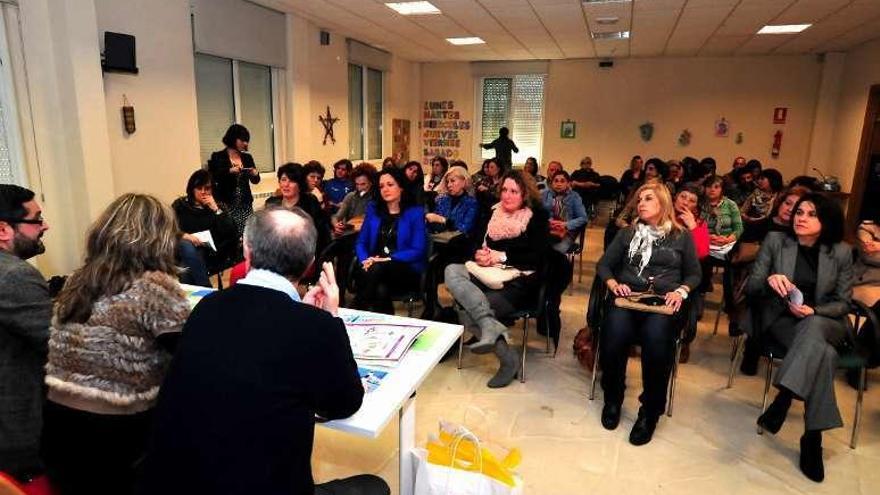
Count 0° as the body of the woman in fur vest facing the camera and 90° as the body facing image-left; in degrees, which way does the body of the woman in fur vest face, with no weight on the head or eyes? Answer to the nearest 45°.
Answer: approximately 225°

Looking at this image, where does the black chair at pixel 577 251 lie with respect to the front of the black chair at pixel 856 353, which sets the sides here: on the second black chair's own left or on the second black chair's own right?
on the second black chair's own right

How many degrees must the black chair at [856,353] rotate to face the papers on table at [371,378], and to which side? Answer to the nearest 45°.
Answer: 0° — it already faces it

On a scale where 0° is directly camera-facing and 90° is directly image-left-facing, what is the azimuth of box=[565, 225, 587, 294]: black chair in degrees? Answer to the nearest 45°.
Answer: approximately 45°

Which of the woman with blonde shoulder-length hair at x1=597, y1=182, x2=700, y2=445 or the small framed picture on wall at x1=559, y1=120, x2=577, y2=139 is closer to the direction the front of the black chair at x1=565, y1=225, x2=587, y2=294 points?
the woman with blonde shoulder-length hair

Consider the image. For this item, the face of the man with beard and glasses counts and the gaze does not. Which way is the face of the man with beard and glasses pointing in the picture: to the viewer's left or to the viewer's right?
to the viewer's right

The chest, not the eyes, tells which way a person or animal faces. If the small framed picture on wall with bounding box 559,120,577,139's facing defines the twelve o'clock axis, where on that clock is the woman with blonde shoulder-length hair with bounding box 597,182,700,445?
The woman with blonde shoulder-length hair is roughly at 12 o'clock from the small framed picture on wall.

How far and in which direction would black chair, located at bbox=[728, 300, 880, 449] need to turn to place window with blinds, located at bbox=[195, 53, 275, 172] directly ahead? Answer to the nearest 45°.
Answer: approximately 45° to its right

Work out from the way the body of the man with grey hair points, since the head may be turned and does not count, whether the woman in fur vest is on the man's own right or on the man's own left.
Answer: on the man's own left
